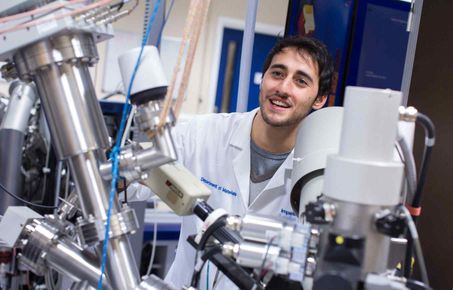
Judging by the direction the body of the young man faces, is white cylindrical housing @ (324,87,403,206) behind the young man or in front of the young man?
in front

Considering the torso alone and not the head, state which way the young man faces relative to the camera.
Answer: toward the camera

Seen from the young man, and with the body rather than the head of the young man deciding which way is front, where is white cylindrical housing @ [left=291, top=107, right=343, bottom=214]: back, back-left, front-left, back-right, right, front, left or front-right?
front

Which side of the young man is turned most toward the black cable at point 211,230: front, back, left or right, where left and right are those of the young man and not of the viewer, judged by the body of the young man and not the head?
front

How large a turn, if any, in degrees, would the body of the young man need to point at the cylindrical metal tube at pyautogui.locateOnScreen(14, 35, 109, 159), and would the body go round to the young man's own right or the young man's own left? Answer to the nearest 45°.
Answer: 0° — they already face it

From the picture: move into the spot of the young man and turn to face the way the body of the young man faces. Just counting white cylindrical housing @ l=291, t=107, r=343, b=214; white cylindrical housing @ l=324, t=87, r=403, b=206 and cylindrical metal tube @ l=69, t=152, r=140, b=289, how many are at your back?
0

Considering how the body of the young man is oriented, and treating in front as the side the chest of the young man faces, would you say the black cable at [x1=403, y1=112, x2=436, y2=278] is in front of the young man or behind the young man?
in front

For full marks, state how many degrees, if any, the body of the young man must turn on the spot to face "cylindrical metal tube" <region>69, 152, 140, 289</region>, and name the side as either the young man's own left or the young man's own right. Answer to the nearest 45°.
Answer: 0° — they already face it
